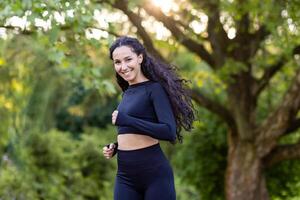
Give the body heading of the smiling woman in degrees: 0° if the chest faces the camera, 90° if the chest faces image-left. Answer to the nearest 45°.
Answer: approximately 45°

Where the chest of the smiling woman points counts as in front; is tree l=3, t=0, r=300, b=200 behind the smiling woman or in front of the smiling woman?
behind
